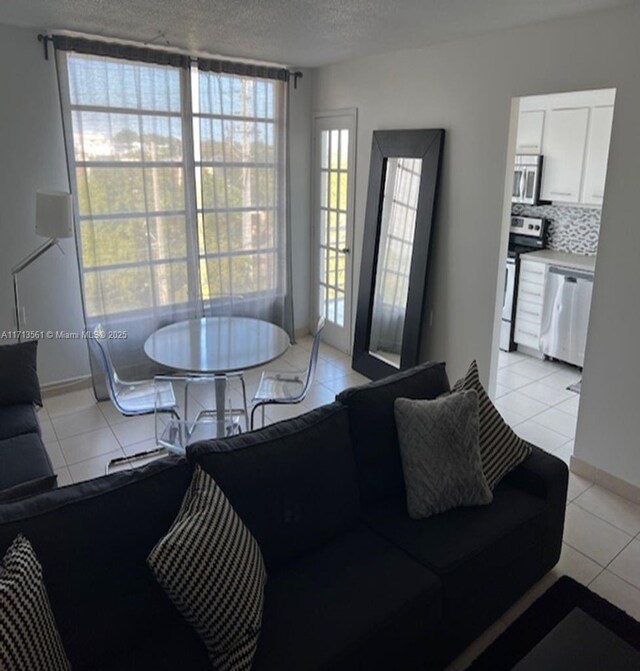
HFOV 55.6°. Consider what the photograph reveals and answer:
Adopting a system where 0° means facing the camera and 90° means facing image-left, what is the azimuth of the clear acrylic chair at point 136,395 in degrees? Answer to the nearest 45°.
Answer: approximately 270°

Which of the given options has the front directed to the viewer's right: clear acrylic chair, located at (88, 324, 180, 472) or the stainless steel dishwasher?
the clear acrylic chair

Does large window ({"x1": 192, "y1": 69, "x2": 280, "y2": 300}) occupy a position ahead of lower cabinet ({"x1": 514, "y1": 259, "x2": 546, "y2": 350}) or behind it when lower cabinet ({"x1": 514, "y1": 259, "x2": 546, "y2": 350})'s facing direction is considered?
ahead

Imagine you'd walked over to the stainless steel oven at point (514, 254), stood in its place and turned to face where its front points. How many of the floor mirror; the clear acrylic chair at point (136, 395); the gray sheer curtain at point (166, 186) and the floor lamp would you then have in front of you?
4

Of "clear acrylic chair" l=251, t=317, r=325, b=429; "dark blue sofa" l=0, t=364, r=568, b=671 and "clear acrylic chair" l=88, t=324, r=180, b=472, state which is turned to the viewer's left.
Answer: "clear acrylic chair" l=251, t=317, r=325, b=429

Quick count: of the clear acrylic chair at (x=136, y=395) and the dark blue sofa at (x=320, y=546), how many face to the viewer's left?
0

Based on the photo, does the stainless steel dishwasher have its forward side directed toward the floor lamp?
yes

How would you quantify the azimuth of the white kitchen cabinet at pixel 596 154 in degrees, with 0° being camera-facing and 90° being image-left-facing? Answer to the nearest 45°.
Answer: approximately 45°

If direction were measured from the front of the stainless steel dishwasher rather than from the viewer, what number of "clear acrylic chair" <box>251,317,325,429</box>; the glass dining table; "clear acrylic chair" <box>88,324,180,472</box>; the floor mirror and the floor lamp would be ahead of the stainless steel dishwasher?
5

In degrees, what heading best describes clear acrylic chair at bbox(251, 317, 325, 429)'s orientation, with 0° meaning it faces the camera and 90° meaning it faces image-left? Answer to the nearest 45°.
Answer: approximately 90°
